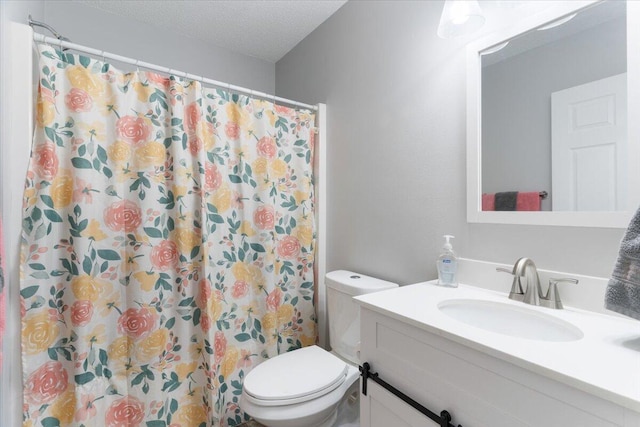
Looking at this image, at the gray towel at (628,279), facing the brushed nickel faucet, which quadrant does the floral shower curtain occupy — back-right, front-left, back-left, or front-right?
front-left

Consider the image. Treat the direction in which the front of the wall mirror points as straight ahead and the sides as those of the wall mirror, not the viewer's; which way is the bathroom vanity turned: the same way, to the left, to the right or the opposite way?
the same way

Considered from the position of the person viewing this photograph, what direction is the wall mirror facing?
facing the viewer and to the left of the viewer

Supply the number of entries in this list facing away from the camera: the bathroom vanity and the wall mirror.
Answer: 0

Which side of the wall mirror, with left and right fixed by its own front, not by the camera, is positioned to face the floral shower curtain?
front

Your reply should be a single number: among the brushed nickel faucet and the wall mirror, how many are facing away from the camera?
0
